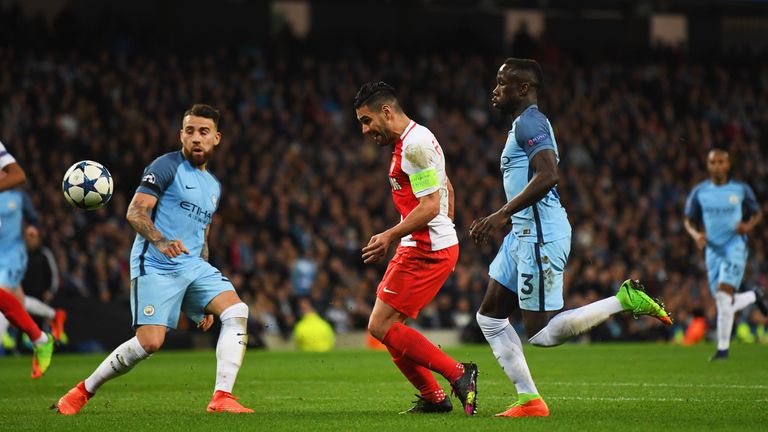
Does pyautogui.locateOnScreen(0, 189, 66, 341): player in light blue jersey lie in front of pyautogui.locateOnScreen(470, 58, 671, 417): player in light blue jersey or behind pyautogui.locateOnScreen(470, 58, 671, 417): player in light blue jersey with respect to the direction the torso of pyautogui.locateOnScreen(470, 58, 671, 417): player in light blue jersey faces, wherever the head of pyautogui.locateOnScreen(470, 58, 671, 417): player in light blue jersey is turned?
in front

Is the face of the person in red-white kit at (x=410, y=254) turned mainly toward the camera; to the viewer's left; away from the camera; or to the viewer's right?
to the viewer's left

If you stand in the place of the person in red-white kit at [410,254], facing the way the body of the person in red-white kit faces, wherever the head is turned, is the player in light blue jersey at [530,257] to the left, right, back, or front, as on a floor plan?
back

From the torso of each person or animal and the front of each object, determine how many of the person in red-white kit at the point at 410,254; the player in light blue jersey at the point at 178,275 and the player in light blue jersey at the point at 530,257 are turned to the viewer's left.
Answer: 2

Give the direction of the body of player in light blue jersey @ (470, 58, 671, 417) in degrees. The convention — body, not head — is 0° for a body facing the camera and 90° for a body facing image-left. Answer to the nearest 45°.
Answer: approximately 90°

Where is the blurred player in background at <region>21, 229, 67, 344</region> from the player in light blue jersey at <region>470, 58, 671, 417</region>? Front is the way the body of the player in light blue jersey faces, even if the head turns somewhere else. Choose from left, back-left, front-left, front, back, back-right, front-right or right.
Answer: front-right

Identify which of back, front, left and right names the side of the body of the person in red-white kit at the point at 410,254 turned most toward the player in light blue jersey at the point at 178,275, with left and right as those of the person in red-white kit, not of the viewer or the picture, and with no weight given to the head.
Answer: front

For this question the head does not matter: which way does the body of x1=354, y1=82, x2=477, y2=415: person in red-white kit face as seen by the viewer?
to the viewer's left

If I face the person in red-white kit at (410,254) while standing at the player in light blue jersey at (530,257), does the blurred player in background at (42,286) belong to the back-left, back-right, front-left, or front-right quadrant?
front-right

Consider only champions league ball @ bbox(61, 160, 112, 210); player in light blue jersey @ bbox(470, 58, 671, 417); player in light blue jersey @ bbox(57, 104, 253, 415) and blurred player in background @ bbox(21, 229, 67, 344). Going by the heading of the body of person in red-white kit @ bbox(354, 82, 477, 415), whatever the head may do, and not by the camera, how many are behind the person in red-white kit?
1

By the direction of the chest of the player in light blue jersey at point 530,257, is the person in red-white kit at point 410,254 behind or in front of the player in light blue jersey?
in front

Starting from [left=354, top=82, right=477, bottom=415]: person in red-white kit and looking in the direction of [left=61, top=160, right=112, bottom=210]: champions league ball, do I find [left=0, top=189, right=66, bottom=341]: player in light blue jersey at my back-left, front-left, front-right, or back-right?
front-right

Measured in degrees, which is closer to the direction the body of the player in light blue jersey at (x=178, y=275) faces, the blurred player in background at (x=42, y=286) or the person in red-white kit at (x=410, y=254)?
the person in red-white kit
